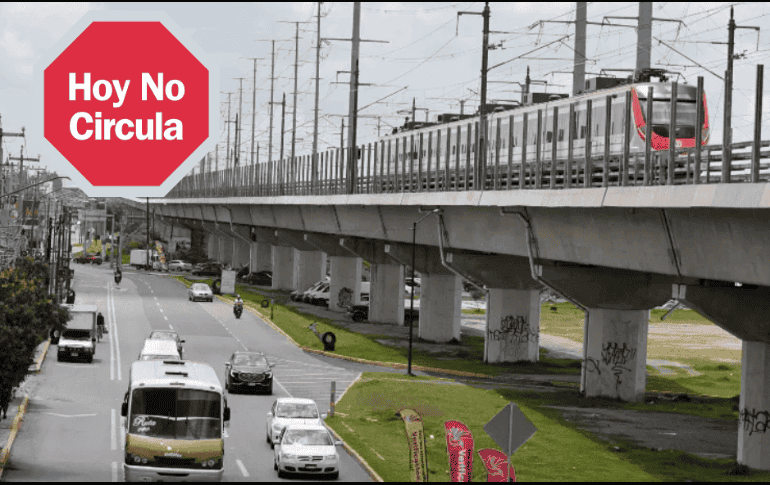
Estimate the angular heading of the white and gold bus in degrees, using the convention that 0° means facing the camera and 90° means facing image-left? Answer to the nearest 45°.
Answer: approximately 0°

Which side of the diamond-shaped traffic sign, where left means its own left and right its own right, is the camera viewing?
back

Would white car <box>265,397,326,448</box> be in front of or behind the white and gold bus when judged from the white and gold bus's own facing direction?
behind

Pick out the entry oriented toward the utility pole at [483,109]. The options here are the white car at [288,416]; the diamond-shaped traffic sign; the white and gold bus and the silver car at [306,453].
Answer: the diamond-shaped traffic sign

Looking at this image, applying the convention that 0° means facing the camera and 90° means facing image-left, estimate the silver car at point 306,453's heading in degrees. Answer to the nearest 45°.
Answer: approximately 0°

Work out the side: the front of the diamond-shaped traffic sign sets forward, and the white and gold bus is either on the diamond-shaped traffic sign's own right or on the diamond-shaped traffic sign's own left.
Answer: on the diamond-shaped traffic sign's own left

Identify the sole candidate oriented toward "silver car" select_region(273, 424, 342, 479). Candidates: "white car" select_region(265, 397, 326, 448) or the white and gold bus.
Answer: the white car

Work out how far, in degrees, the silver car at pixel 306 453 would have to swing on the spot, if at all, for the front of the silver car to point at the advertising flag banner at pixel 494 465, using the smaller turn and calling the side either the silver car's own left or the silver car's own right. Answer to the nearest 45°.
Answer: approximately 45° to the silver car's own left

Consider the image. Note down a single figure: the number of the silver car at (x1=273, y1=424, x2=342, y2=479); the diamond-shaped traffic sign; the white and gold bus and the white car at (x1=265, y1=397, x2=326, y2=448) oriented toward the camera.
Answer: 3

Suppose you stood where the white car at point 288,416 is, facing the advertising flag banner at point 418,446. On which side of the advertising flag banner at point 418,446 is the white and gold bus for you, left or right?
right

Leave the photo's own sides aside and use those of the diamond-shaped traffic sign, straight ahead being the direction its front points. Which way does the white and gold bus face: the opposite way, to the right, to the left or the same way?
the opposite way

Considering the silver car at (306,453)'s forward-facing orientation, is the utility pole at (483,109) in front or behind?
behind
